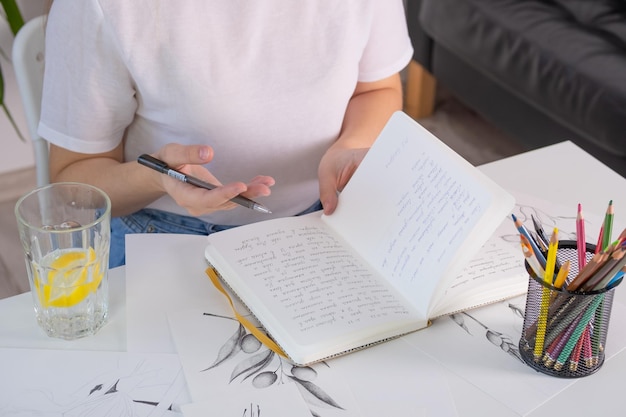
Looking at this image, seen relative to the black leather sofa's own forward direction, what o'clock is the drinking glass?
The drinking glass is roughly at 11 o'clock from the black leather sofa.

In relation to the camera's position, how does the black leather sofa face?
facing the viewer and to the left of the viewer

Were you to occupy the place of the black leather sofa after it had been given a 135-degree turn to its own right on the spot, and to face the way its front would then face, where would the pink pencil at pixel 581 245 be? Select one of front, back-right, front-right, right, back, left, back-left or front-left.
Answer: back

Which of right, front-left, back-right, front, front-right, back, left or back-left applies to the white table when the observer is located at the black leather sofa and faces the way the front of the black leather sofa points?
front-left

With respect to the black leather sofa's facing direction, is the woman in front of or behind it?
in front

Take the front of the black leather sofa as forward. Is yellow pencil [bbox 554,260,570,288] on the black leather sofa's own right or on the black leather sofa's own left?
on the black leather sofa's own left

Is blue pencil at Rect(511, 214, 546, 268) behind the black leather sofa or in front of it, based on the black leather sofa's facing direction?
in front

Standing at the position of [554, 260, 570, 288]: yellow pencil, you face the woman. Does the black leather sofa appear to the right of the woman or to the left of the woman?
right

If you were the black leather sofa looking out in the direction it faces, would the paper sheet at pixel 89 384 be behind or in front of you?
in front

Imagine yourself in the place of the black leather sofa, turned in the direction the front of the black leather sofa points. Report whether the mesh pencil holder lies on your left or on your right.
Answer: on your left
